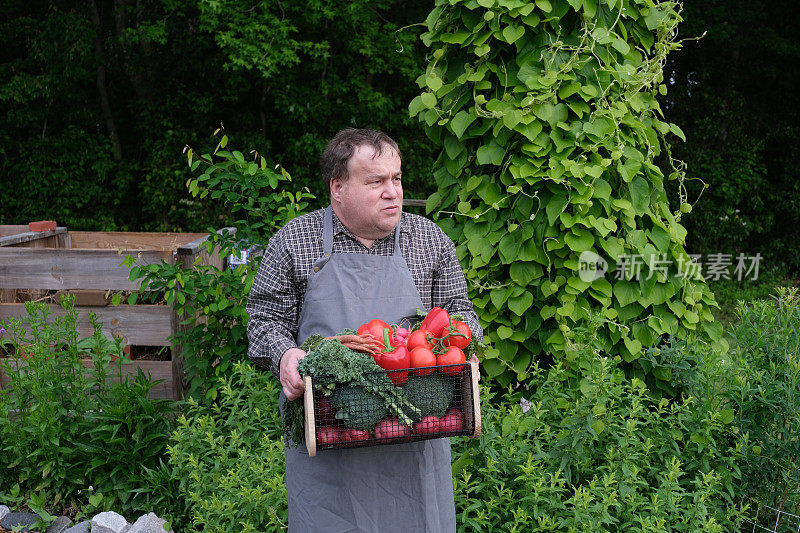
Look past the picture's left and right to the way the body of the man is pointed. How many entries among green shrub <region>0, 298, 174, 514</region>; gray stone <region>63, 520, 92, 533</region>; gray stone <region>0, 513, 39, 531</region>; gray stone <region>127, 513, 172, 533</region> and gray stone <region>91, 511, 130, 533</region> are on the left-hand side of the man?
0

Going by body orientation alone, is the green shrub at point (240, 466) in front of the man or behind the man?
behind

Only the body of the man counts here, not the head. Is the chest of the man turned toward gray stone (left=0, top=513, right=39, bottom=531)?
no

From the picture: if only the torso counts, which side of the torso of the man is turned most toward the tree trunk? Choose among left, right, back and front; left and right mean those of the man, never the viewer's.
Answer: back

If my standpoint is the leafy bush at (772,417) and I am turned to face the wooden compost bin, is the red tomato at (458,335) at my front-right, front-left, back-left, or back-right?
front-left

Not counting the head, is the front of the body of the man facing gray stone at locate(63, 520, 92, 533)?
no

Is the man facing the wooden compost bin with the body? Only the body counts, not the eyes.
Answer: no

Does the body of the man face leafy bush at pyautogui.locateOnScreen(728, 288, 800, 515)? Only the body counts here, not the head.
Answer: no

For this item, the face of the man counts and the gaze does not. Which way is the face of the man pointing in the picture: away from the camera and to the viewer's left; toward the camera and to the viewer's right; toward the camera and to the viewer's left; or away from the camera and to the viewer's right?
toward the camera and to the viewer's right

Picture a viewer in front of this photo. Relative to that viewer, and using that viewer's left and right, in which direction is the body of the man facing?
facing the viewer
